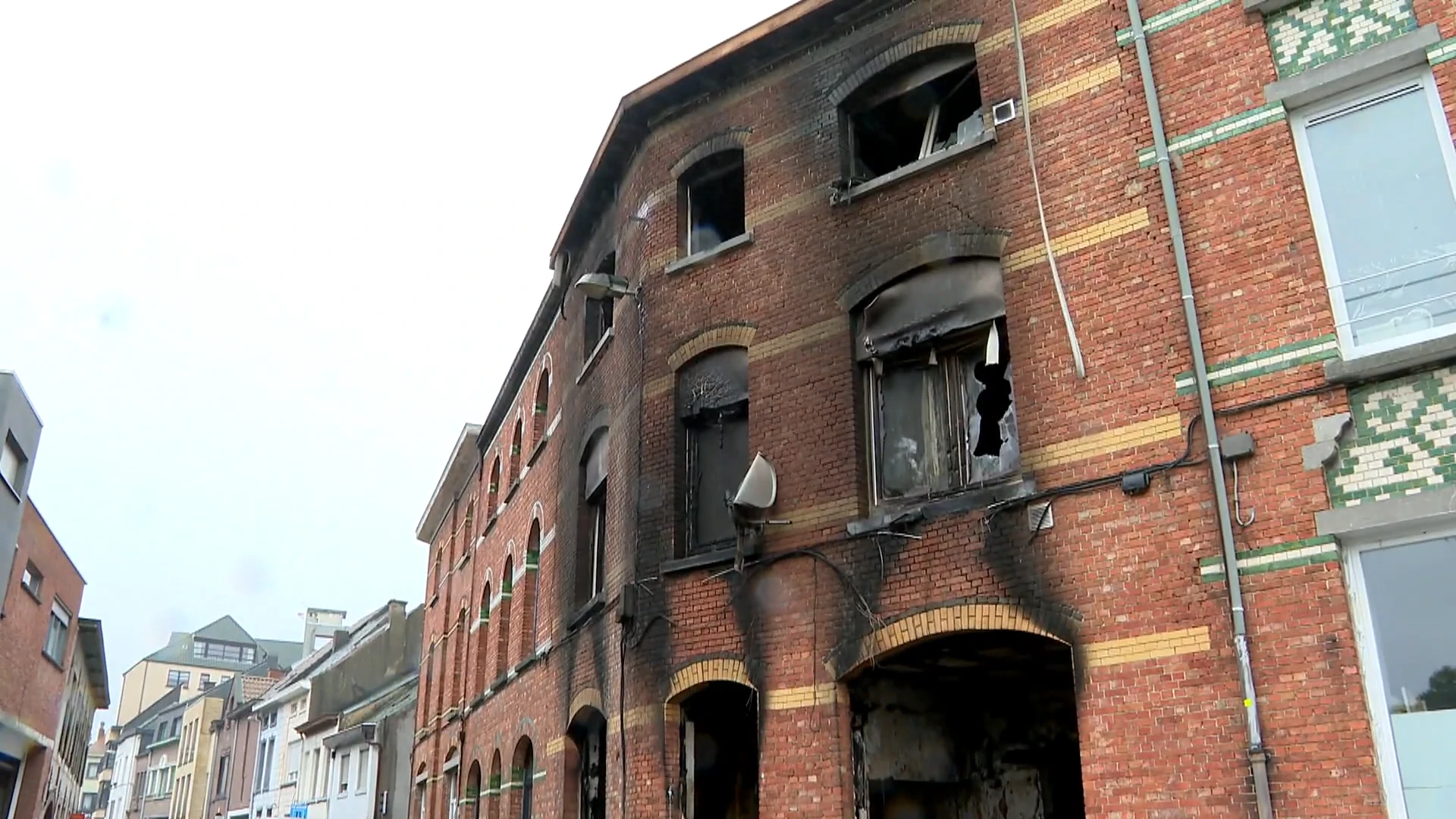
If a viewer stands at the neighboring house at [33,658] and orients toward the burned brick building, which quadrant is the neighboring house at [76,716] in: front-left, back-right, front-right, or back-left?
back-left

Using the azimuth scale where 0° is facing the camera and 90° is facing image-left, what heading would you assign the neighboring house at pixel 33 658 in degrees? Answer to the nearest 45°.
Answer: approximately 315°

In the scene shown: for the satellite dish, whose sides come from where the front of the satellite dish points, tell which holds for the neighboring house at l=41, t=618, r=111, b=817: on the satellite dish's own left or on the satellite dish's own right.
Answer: on the satellite dish's own right

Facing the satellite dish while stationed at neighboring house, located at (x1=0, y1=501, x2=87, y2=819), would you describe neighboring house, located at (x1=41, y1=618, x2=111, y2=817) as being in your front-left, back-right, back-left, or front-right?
back-left

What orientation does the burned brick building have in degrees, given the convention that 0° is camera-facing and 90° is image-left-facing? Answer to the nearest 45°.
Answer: approximately 45°

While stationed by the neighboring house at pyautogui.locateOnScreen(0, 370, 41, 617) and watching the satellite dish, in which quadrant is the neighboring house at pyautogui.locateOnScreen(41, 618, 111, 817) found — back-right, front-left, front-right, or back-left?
back-left

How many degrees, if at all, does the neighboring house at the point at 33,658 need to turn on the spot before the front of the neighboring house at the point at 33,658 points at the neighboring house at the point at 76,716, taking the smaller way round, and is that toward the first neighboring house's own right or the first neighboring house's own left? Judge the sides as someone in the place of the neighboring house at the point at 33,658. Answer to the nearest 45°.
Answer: approximately 135° to the first neighboring house's own left
